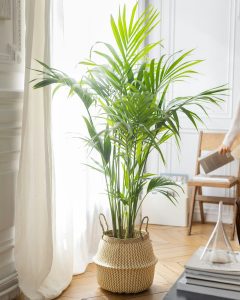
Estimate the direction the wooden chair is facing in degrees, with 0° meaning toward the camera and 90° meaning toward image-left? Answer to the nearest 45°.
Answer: approximately 0°

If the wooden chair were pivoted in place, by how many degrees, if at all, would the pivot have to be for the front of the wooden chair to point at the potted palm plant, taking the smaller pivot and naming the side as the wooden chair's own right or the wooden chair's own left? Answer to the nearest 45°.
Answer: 0° — it already faces it

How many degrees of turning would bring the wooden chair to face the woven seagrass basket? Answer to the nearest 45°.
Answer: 0° — it already faces it
